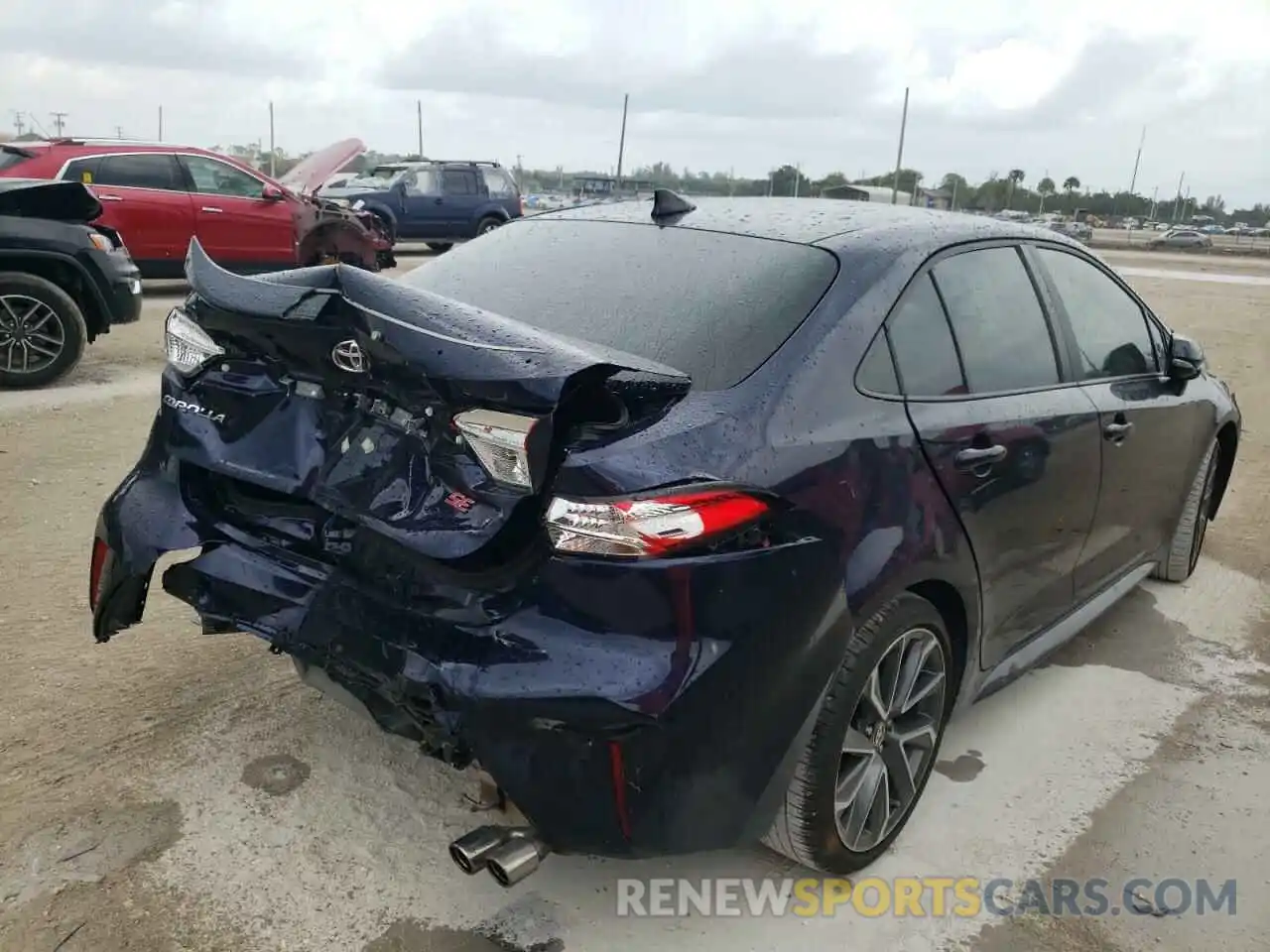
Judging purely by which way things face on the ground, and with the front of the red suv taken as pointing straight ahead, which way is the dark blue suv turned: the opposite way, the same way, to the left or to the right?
the opposite way

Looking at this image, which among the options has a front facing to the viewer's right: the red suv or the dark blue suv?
the red suv

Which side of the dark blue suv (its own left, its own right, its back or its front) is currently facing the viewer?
left

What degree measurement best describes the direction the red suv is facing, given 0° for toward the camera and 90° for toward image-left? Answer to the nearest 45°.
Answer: approximately 270°

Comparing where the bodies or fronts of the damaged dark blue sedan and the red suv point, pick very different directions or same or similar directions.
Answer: same or similar directions

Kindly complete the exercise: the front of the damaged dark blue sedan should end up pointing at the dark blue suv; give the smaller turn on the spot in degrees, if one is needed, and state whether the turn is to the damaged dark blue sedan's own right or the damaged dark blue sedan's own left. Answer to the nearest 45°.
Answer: approximately 45° to the damaged dark blue sedan's own left

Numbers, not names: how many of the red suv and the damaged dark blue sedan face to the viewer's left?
0

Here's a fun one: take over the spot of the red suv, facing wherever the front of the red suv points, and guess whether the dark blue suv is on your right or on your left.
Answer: on your left

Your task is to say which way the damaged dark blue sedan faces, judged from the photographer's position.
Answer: facing away from the viewer and to the right of the viewer

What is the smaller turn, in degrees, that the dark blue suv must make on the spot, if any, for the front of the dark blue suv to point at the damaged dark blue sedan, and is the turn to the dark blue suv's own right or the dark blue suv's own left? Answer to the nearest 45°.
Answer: approximately 90° to the dark blue suv's own left

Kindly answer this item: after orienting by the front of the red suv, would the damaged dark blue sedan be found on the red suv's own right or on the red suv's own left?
on the red suv's own right

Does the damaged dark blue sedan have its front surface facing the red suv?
no
